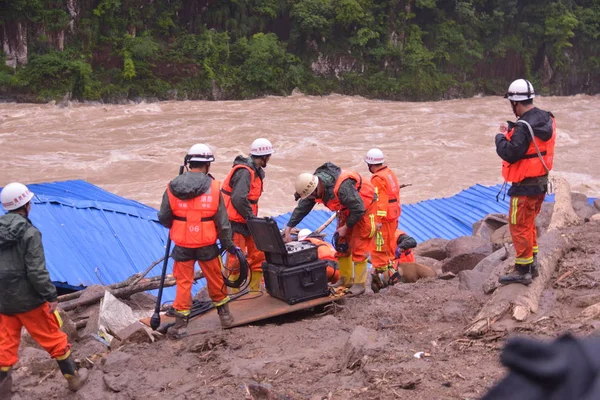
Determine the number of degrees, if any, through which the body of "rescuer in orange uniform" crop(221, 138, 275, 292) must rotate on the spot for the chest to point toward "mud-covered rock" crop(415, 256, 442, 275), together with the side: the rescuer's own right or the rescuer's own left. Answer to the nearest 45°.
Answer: approximately 45° to the rescuer's own left

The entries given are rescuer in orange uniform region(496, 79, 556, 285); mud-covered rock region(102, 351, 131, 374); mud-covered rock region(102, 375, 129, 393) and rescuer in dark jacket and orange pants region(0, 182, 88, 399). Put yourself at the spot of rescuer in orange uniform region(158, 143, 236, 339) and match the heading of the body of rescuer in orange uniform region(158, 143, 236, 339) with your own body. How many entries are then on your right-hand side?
1

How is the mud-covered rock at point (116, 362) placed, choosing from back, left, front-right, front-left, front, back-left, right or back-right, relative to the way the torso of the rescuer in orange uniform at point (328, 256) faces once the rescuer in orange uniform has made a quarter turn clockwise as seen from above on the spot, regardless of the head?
back-left

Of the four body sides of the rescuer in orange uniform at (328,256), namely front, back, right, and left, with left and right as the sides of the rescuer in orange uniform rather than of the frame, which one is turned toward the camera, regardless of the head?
left

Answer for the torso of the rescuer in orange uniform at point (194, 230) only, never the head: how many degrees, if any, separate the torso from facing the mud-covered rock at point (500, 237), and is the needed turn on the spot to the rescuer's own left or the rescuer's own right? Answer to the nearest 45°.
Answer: approximately 45° to the rescuer's own right

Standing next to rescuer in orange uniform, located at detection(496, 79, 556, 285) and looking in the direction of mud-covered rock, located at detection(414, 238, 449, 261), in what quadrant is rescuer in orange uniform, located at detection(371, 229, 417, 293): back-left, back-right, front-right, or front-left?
front-left

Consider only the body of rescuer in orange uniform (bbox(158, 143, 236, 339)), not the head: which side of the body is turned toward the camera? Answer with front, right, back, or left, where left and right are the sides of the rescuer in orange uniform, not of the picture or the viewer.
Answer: back

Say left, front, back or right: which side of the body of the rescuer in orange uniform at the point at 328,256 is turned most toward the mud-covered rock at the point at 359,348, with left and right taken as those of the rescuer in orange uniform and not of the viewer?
left
